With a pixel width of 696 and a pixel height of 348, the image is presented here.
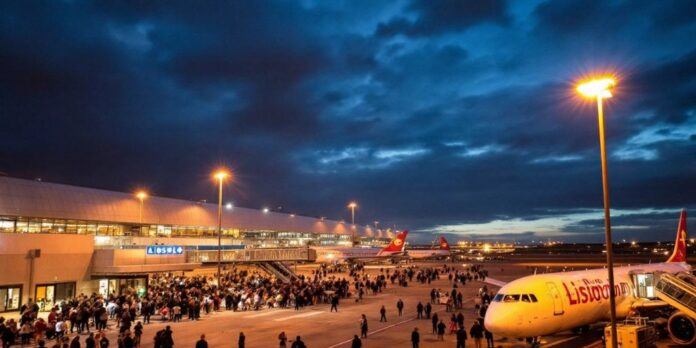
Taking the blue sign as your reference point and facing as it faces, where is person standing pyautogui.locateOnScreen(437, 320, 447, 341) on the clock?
The person standing is roughly at 11 o'clock from the blue sign.

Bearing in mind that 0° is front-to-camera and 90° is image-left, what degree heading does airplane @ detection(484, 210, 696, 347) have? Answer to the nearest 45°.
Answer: approximately 45°

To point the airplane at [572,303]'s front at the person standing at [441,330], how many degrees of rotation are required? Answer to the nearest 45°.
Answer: approximately 45° to its right

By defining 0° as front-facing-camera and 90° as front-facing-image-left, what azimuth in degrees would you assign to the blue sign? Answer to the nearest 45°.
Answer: approximately 0°

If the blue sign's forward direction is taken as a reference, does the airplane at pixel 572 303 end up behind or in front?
in front

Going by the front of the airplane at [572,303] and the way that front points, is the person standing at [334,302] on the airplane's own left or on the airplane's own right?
on the airplane's own right

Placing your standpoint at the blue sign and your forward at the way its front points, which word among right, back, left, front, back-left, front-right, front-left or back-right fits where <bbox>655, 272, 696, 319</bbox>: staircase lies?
front-left

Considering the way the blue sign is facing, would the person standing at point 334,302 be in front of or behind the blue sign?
in front

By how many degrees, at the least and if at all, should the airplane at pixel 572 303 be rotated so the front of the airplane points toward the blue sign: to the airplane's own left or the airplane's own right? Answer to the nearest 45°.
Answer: approximately 45° to the airplane's own right
